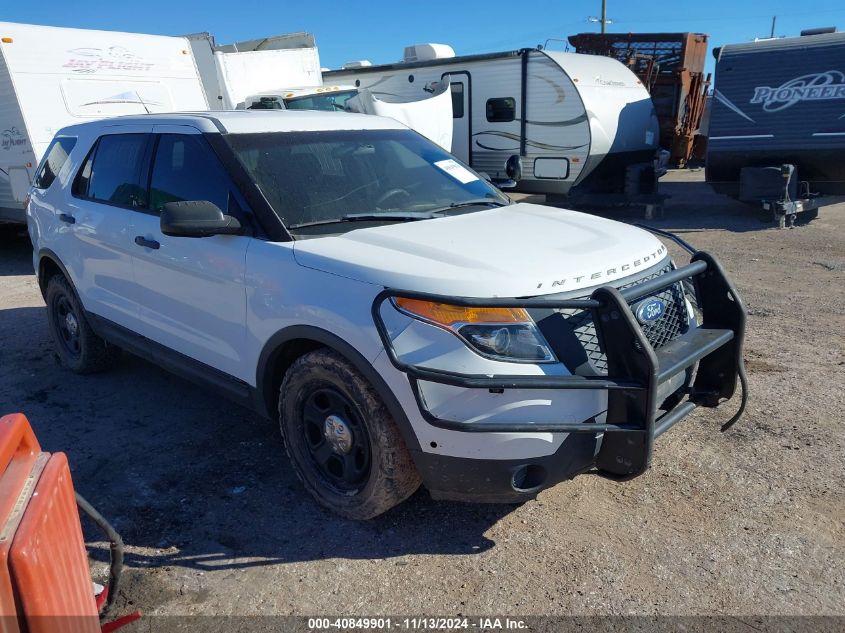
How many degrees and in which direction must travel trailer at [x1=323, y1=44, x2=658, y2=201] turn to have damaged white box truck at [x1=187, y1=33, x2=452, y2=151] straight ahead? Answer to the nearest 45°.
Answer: approximately 135° to its right

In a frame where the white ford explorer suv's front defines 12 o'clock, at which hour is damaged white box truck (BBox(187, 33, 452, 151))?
The damaged white box truck is roughly at 7 o'clock from the white ford explorer suv.

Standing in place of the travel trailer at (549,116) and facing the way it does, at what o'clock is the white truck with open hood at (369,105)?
the white truck with open hood at (369,105) is roughly at 4 o'clock from the travel trailer at (549,116).

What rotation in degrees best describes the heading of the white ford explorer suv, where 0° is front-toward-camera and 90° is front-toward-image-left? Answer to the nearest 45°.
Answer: approximately 315°

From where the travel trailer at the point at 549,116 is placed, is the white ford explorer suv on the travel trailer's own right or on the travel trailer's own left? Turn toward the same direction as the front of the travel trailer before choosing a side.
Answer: on the travel trailer's own right

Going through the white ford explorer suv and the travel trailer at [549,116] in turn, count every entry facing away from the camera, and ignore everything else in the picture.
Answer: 0

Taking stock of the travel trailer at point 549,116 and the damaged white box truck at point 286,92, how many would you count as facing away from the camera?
0

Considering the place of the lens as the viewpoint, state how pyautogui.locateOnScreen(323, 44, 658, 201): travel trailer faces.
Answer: facing the viewer and to the right of the viewer

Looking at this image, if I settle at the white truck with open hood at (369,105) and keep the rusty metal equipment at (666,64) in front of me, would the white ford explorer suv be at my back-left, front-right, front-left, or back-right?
back-right

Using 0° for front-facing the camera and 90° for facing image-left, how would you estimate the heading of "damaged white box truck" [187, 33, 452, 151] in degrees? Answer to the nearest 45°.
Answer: approximately 315°

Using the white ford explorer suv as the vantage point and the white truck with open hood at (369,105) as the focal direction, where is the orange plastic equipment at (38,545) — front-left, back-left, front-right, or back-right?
back-left
